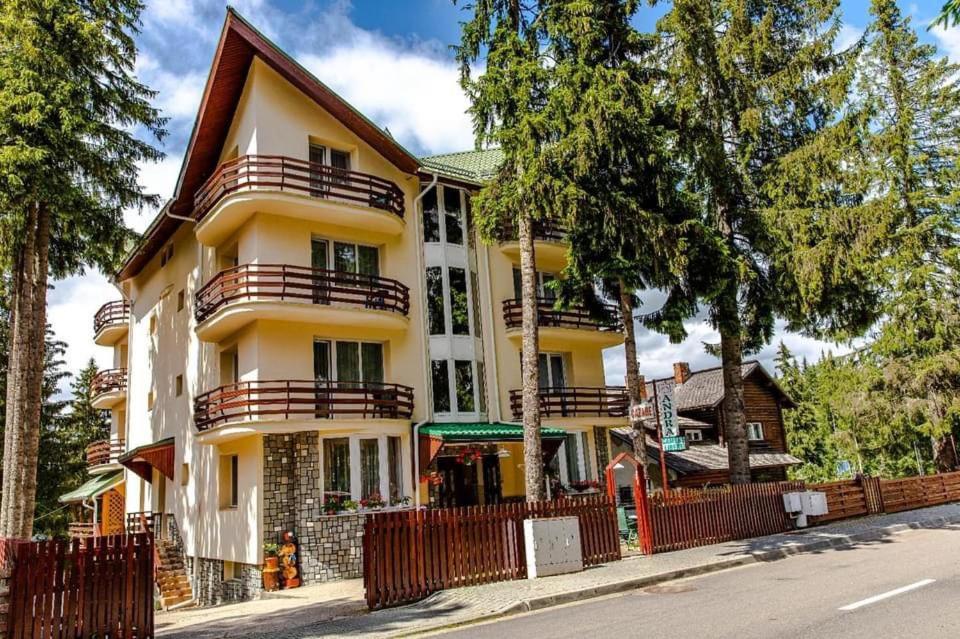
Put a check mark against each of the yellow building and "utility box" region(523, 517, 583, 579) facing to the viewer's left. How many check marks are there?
0

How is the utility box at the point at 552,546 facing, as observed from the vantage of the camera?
facing the viewer and to the right of the viewer

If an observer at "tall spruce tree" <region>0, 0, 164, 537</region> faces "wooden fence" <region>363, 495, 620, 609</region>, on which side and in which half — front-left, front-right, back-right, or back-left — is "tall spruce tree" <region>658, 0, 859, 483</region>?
front-left

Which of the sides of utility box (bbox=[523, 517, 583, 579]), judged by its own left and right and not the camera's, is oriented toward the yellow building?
back

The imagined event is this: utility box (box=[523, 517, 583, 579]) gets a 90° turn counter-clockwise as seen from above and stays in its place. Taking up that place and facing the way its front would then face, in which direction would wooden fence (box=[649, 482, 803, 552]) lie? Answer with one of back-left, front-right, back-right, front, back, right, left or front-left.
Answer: front

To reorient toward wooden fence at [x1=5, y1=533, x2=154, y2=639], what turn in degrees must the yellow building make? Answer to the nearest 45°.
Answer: approximately 45° to its right

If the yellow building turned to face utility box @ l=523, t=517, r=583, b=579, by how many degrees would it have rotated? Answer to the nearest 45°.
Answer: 0° — it already faces it

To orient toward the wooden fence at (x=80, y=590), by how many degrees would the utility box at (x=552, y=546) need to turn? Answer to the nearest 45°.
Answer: approximately 90° to its right

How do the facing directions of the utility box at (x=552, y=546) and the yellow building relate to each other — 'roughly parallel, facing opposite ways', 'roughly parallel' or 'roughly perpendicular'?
roughly parallel
